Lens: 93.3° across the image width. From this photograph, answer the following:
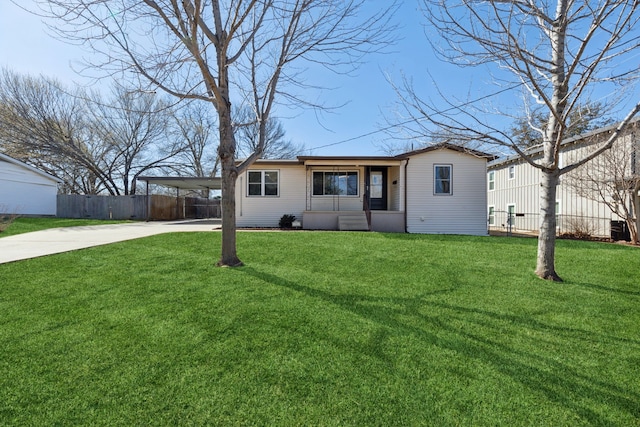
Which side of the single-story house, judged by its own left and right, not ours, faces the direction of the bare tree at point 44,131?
right

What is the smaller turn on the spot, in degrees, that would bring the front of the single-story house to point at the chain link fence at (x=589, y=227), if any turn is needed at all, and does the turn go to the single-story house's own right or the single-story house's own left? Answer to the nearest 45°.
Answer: approximately 90° to the single-story house's own left

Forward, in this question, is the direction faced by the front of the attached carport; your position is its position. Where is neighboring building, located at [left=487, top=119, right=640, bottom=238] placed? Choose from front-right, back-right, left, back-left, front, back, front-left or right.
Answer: front-left

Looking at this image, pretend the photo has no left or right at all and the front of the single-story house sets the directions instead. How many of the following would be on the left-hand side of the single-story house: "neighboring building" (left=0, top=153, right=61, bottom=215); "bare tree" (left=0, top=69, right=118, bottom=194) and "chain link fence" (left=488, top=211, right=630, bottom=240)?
1

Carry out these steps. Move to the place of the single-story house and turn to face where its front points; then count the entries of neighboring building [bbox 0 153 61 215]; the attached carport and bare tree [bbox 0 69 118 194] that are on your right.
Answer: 3

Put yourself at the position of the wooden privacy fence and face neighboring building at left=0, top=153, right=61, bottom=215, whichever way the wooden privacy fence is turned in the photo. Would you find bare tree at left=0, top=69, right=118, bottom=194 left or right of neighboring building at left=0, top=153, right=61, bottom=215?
right

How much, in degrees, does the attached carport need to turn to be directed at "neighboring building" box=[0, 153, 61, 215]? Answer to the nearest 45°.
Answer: approximately 135° to its right

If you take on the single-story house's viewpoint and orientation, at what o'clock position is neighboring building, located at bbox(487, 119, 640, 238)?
The neighboring building is roughly at 9 o'clock from the single-story house.

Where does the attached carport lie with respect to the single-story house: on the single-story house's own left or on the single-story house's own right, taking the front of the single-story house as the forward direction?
on the single-story house's own right

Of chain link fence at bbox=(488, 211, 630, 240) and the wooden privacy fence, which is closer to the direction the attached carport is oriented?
the chain link fence

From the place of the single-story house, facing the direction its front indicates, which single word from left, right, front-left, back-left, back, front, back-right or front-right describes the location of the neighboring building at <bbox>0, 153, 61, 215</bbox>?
right

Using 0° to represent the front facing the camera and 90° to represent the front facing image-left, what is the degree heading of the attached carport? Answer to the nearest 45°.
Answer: approximately 0°
